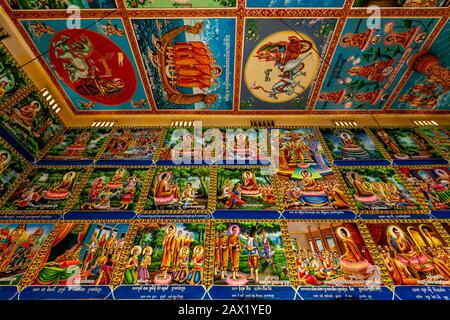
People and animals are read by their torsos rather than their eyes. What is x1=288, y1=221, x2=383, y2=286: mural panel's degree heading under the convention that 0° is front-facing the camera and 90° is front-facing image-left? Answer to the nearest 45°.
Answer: approximately 0°
